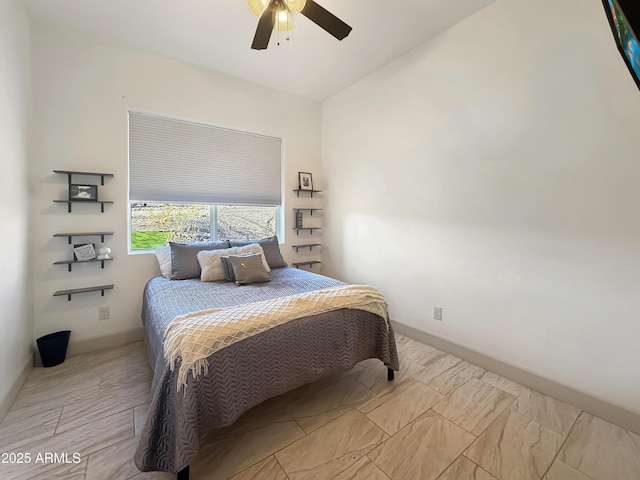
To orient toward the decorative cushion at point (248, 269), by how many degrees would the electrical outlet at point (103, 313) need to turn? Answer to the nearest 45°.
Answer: approximately 45° to its left

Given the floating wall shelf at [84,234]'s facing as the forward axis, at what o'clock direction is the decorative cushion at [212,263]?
The decorative cushion is roughly at 10 o'clock from the floating wall shelf.

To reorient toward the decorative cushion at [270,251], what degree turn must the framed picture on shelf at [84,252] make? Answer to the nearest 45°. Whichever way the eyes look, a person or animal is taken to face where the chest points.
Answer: approximately 90° to its left

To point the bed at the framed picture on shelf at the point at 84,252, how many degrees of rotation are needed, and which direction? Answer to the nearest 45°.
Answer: approximately 180°

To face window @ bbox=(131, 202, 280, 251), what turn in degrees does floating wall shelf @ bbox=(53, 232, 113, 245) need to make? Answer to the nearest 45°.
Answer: approximately 90° to its left

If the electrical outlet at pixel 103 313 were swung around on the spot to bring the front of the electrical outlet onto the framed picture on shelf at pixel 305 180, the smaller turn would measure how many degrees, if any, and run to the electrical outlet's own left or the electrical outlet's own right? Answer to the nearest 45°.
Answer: approximately 90° to the electrical outlet's own left

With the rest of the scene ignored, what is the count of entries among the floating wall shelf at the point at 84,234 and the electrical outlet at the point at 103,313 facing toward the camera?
2

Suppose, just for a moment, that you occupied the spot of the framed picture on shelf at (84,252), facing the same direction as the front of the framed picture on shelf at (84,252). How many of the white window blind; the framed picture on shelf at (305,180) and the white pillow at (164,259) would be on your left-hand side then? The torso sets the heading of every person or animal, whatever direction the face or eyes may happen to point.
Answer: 3

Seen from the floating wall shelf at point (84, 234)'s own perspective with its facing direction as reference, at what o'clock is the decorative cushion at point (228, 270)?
The decorative cushion is roughly at 10 o'clock from the floating wall shelf.
